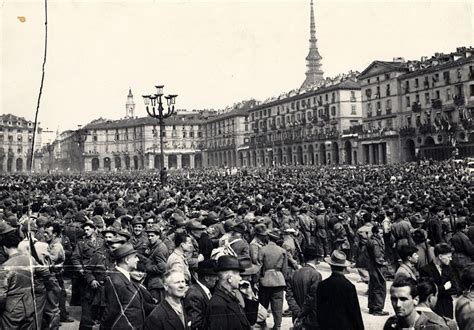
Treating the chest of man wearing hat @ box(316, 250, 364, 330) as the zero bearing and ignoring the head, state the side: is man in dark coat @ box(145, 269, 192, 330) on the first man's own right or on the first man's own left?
on the first man's own left

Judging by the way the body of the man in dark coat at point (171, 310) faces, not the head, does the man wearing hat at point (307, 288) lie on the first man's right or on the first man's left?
on the first man's left

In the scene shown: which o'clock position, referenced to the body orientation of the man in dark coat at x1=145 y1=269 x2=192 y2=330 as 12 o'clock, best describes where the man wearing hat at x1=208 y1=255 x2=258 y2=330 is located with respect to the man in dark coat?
The man wearing hat is roughly at 10 o'clock from the man in dark coat.

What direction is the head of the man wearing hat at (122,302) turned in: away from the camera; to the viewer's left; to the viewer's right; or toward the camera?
to the viewer's right

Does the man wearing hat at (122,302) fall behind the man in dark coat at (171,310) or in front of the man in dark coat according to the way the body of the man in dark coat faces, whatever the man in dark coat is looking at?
behind
